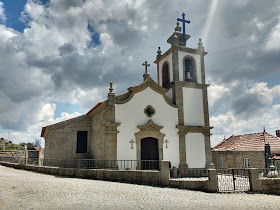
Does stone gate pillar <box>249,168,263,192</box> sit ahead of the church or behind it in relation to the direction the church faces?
ahead

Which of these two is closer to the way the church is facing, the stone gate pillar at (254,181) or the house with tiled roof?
the stone gate pillar

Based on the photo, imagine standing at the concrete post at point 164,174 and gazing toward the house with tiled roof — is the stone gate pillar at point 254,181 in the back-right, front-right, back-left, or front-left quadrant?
front-right

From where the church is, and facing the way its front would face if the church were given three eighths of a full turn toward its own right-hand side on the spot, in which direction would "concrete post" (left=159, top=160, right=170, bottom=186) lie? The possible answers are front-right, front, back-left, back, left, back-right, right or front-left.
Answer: left

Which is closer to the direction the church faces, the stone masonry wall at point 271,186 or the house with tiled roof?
the stone masonry wall

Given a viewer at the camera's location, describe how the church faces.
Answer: facing the viewer and to the right of the viewer

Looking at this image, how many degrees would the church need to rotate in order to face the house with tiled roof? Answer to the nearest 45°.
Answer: approximately 90° to its left

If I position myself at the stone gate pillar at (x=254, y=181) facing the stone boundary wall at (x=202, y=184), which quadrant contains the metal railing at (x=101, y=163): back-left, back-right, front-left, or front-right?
front-right
